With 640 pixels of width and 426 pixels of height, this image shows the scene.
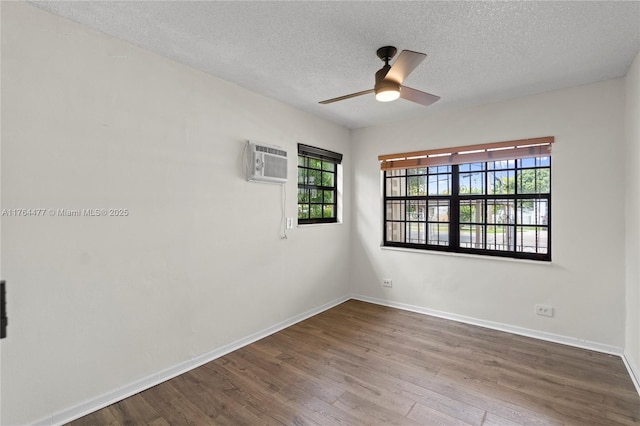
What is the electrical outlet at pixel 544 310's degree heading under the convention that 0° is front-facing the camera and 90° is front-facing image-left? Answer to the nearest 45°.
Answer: approximately 0°

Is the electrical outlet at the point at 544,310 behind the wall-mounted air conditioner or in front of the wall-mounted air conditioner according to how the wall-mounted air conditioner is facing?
in front

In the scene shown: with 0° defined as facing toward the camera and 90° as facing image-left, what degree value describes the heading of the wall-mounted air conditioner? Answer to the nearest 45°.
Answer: approximately 315°

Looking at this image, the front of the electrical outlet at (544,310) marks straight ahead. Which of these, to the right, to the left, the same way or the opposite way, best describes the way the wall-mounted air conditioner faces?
to the left

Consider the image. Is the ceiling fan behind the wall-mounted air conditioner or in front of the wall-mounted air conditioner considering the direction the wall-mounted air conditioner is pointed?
in front

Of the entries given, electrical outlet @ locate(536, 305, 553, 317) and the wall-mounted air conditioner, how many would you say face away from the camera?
0

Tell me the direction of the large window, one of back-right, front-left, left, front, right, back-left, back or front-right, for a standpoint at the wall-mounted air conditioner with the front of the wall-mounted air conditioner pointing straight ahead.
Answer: front-left

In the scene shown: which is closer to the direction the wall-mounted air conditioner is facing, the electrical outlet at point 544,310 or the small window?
the electrical outlet

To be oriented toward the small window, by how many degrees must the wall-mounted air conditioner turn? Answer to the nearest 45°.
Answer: approximately 90° to its left
